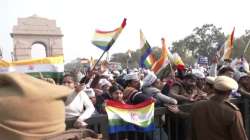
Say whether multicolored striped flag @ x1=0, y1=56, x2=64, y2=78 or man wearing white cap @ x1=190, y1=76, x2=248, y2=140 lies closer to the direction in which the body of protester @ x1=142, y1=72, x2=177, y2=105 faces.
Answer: the man wearing white cap

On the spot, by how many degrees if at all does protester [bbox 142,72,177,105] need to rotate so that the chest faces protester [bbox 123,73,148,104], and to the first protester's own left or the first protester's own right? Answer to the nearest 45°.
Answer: approximately 135° to the first protester's own right

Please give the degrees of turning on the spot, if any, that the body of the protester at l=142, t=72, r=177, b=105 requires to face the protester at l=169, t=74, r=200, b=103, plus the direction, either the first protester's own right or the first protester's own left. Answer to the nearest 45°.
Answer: approximately 45° to the first protester's own left

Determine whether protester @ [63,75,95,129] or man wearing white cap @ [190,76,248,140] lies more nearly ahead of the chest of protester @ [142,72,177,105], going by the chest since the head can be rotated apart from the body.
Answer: the man wearing white cap
